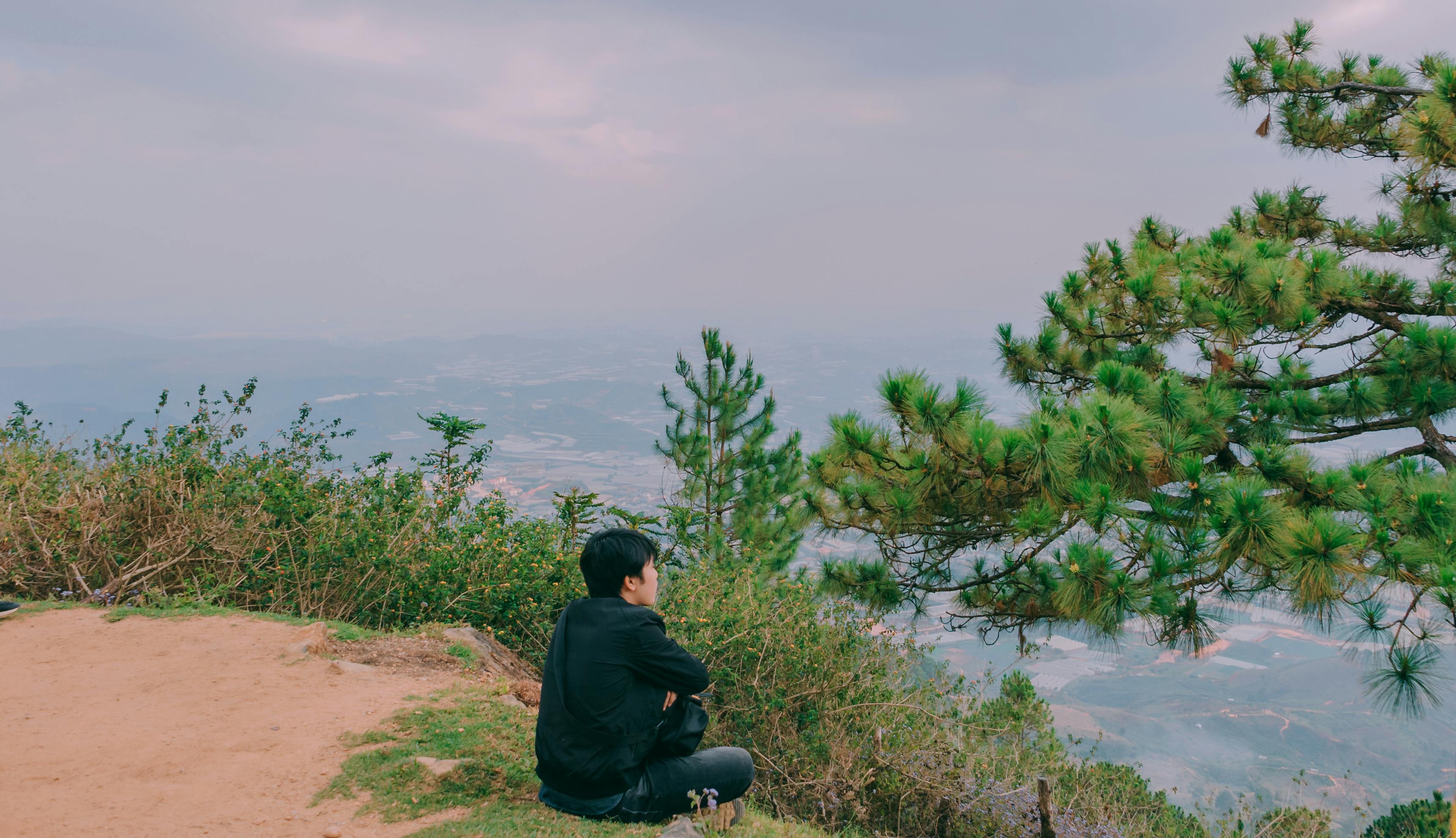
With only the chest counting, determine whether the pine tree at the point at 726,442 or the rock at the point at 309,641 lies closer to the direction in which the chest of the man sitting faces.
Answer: the pine tree

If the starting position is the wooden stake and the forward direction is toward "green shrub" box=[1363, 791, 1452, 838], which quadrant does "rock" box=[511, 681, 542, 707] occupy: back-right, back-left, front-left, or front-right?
back-left

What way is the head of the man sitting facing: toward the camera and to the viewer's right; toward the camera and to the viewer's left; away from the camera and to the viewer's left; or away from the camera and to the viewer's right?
away from the camera and to the viewer's right

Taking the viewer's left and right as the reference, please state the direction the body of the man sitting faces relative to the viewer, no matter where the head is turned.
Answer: facing away from the viewer and to the right of the viewer

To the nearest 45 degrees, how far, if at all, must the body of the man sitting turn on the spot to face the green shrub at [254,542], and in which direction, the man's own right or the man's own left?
approximately 90° to the man's own left

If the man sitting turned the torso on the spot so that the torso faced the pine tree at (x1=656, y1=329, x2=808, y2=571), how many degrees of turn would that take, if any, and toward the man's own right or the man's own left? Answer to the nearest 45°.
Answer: approximately 45° to the man's own left

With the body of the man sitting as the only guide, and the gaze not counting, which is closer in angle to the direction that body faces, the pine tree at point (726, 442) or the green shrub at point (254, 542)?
the pine tree

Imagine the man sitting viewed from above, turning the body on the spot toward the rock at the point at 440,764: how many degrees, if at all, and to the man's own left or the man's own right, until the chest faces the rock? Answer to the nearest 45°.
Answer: approximately 90° to the man's own left

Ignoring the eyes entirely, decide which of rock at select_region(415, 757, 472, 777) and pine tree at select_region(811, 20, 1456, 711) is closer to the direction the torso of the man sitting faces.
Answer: the pine tree
